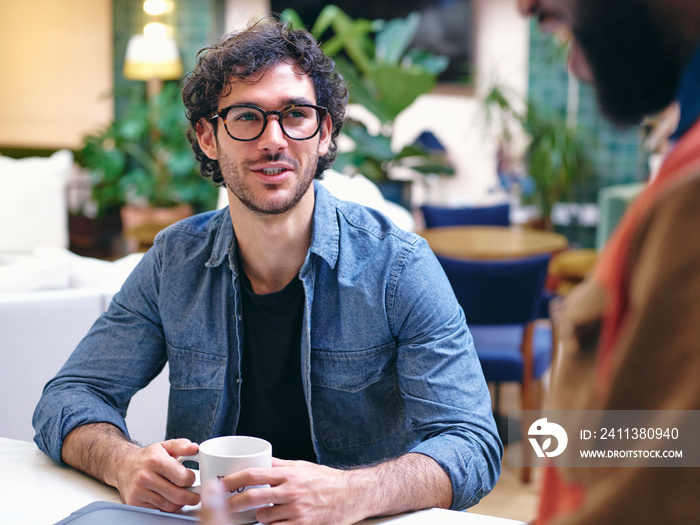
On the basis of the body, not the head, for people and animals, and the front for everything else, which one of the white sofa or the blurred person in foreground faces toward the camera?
the white sofa

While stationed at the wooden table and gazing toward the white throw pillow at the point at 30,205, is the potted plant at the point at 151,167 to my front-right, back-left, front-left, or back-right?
front-right

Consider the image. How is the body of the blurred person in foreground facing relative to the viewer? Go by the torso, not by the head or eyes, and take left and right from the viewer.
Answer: facing to the left of the viewer

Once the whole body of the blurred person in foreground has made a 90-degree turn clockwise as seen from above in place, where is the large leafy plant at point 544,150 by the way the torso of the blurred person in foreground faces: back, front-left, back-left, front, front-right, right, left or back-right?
front

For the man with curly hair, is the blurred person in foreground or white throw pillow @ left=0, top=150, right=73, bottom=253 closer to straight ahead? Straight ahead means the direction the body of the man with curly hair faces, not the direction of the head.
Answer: the blurred person in foreground

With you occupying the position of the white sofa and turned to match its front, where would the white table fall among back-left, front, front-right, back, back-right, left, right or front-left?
front

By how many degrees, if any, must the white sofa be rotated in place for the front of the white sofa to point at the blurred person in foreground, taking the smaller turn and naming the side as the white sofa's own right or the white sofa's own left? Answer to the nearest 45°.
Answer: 0° — it already faces them

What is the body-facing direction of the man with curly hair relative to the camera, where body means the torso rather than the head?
toward the camera

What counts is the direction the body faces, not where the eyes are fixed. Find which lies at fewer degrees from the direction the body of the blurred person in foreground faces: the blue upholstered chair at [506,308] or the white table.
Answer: the white table

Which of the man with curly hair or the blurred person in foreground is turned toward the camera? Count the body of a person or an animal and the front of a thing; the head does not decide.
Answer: the man with curly hair

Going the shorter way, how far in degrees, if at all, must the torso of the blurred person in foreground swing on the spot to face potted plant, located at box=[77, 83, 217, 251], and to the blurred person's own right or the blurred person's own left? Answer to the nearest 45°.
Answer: approximately 45° to the blurred person's own right
